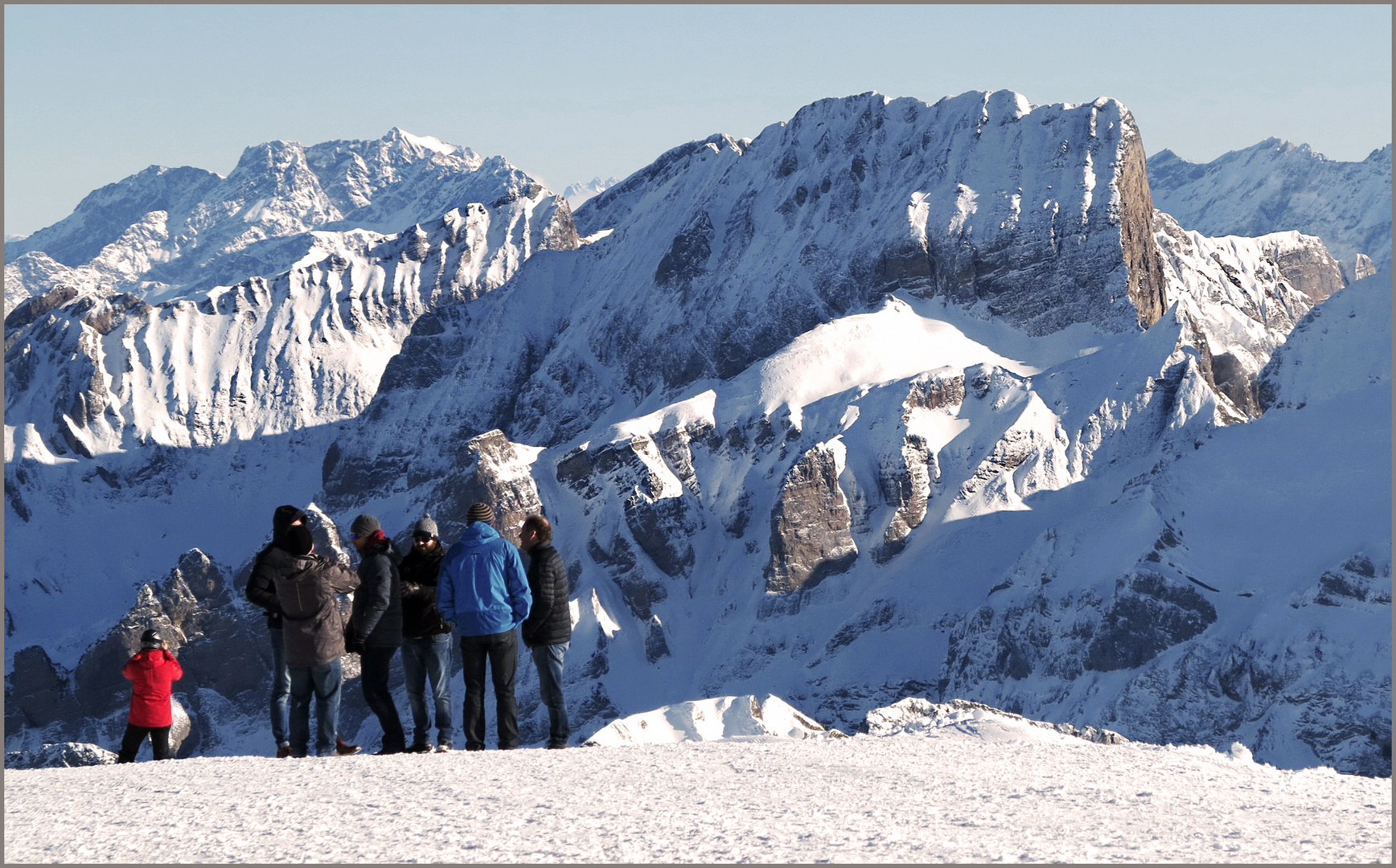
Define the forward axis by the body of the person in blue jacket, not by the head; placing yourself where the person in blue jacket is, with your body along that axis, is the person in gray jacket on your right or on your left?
on your left

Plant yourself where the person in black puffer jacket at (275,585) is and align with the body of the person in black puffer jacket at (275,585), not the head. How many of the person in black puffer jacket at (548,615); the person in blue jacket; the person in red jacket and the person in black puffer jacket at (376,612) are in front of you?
3

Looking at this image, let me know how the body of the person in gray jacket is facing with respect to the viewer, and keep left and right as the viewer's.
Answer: facing away from the viewer and to the right of the viewer

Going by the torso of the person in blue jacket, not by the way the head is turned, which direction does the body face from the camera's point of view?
away from the camera

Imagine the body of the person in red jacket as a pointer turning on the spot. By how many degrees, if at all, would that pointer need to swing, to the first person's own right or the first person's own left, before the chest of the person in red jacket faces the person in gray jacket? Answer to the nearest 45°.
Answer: approximately 135° to the first person's own right

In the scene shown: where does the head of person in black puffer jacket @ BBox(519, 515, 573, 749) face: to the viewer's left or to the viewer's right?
to the viewer's left

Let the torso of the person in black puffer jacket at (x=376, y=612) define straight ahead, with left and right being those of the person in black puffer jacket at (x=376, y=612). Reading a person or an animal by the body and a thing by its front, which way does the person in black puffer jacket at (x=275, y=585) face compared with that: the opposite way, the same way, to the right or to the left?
the opposite way

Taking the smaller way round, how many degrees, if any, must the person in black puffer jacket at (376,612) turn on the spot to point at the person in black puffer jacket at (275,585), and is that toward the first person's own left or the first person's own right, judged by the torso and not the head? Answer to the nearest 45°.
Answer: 0° — they already face them

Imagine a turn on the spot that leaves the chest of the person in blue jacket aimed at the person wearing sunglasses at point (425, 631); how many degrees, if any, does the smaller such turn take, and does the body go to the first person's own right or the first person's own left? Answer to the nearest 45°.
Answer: approximately 45° to the first person's own left

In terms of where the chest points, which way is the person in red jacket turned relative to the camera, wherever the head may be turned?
away from the camera

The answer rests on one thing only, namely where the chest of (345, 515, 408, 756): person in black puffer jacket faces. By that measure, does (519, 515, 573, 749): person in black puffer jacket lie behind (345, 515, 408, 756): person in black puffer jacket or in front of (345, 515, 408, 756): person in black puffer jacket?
behind

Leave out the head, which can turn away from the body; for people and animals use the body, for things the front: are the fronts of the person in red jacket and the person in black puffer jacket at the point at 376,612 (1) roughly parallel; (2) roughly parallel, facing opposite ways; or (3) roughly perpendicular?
roughly perpendicular

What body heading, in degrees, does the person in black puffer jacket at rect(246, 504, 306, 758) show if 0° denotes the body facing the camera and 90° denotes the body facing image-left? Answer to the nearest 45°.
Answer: approximately 270°
